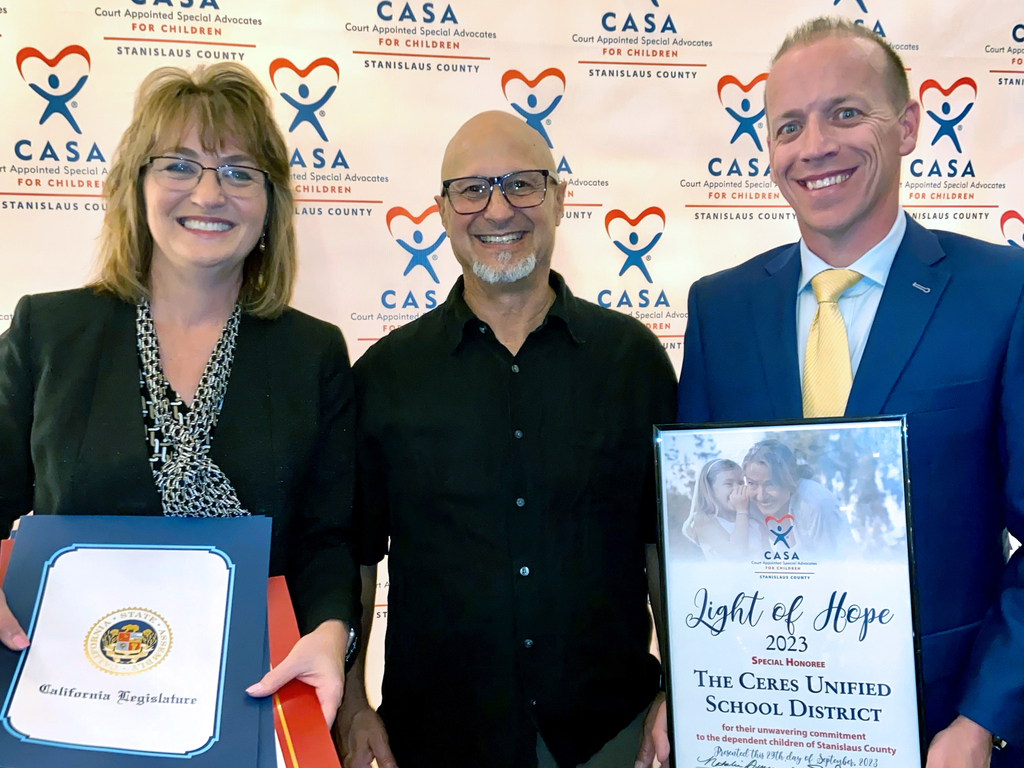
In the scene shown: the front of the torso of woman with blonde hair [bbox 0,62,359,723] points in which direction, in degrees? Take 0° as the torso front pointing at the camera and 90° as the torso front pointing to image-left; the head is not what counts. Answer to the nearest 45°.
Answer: approximately 0°

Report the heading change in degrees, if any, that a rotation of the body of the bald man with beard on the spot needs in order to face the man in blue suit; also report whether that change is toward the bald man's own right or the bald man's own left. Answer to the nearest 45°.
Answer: approximately 45° to the bald man's own left

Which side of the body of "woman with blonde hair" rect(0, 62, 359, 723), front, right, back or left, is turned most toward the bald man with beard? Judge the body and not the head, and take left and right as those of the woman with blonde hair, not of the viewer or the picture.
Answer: left

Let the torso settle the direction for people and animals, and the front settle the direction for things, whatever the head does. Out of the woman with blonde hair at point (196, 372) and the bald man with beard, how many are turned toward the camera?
2

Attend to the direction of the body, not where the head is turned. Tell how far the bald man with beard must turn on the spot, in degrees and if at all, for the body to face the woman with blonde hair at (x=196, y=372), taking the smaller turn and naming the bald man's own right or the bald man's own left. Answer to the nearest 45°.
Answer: approximately 45° to the bald man's own right

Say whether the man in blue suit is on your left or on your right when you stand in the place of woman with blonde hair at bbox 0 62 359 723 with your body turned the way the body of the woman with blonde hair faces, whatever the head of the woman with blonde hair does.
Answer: on your left
